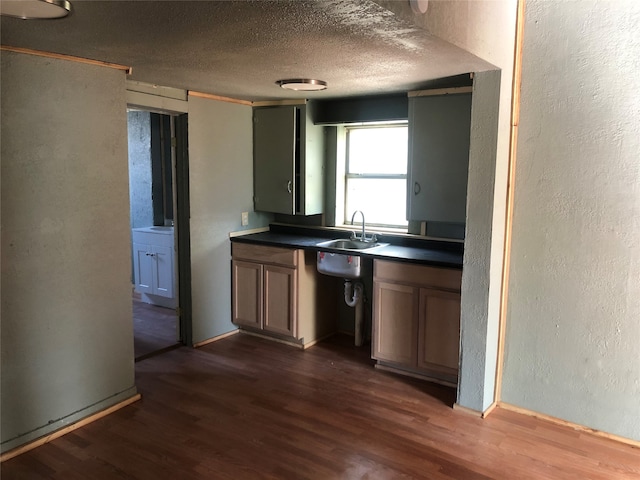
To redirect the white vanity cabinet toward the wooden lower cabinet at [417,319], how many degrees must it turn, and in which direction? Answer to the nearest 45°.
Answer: approximately 90° to its left

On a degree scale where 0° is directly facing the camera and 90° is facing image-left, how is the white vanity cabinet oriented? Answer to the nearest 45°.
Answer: approximately 45°

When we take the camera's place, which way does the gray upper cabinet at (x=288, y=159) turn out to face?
facing the viewer and to the left of the viewer

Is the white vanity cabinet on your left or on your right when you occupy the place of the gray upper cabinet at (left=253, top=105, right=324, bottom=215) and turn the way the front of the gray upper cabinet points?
on your right

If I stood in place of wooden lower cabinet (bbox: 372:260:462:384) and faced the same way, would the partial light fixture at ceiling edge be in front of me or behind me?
in front

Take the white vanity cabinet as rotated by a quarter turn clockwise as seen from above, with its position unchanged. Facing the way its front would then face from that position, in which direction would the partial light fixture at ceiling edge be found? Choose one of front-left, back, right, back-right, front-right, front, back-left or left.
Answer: back-left

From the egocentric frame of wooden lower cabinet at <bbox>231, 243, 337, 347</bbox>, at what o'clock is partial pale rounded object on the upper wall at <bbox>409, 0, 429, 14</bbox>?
The partial pale rounded object on the upper wall is roughly at 10 o'clock from the wooden lower cabinet.

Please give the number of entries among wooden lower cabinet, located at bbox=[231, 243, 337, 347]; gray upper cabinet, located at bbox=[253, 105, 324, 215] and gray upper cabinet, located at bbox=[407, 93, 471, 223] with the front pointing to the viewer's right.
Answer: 0

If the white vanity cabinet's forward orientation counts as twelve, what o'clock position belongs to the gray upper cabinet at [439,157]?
The gray upper cabinet is roughly at 9 o'clock from the white vanity cabinet.

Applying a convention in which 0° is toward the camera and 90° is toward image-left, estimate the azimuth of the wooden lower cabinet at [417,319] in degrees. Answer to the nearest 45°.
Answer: approximately 45°

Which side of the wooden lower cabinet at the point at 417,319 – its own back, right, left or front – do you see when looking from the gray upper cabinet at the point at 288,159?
right

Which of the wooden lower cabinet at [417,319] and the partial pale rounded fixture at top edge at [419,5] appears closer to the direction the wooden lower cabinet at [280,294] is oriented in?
the partial pale rounded fixture at top edge

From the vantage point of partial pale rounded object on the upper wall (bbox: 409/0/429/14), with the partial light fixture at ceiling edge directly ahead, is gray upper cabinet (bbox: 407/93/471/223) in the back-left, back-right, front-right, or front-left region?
back-right

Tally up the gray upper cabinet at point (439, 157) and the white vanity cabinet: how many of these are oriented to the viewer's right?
0

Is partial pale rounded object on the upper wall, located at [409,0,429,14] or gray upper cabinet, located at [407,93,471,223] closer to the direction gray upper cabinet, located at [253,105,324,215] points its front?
the partial pale rounded object on the upper wall
